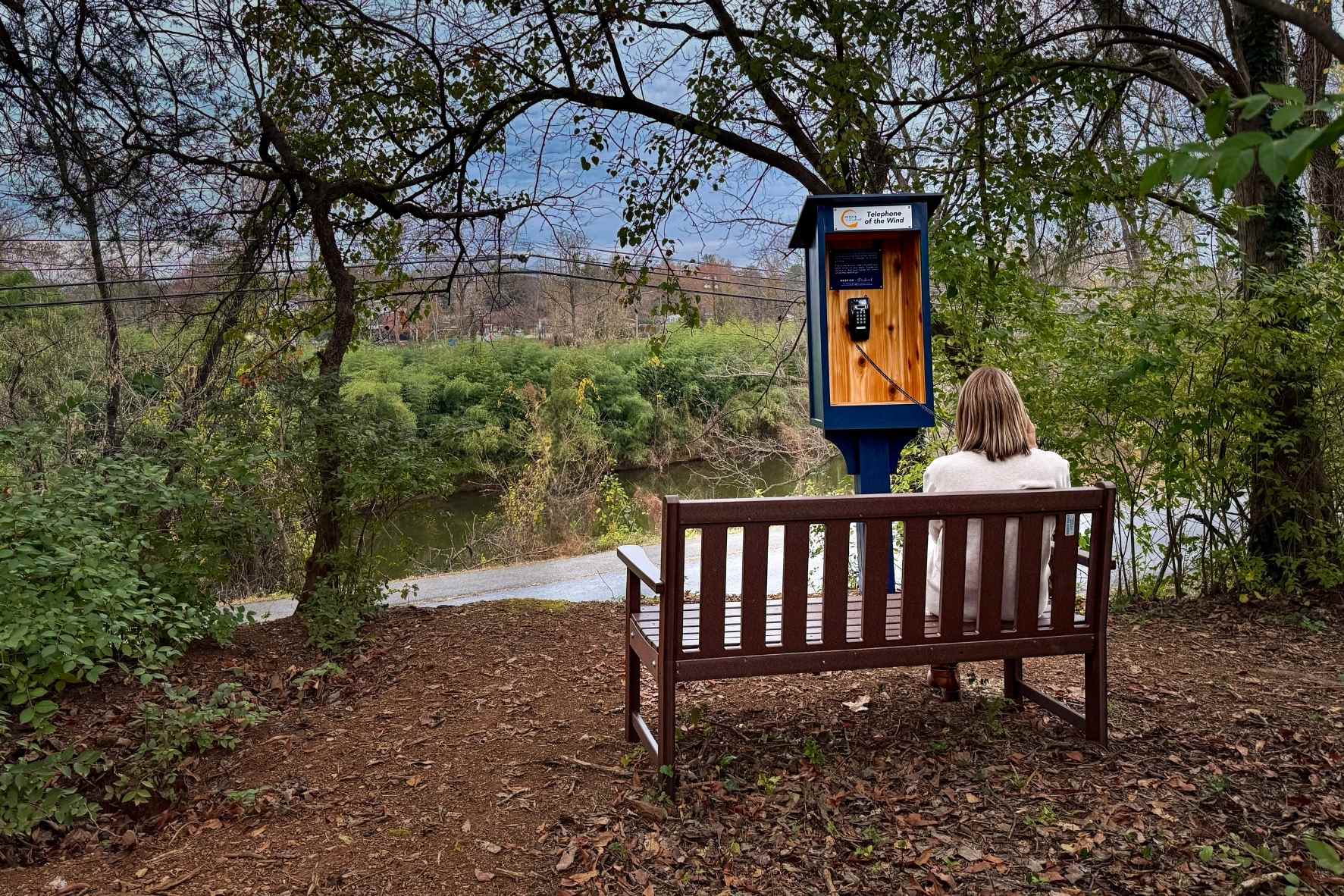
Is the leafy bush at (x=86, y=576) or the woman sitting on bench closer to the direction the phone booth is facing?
the woman sitting on bench

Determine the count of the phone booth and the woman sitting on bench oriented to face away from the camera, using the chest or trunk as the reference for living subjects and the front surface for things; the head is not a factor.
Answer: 1

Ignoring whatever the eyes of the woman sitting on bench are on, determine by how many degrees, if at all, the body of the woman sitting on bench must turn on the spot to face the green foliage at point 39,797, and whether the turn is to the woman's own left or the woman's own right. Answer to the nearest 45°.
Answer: approximately 135° to the woman's own left

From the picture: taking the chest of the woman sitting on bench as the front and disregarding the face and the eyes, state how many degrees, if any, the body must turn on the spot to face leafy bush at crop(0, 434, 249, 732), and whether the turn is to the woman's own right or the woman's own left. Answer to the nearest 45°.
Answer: approximately 90° to the woman's own left

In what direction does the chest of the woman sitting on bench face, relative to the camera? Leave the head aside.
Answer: away from the camera

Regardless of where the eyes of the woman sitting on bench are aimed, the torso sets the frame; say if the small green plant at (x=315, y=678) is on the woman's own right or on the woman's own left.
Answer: on the woman's own left

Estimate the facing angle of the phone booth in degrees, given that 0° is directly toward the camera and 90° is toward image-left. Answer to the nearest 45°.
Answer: approximately 0°

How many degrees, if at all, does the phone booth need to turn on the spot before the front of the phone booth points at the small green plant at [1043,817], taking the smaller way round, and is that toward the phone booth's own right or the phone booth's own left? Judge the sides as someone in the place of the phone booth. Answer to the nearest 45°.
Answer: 0° — it already faces it

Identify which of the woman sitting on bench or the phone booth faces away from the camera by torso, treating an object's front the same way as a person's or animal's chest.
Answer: the woman sitting on bench

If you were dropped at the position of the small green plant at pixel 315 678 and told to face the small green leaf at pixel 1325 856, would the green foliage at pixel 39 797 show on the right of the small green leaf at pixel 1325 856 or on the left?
right

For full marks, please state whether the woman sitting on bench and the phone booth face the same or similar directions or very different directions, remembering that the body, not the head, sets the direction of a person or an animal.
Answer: very different directions
